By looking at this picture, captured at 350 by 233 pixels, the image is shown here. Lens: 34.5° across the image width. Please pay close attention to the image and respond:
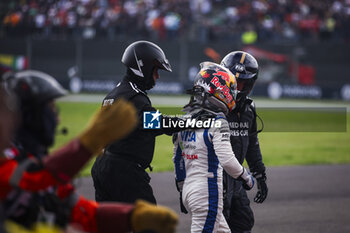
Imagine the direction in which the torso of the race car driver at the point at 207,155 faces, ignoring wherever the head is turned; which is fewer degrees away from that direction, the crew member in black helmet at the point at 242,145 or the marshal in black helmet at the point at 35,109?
the crew member in black helmet

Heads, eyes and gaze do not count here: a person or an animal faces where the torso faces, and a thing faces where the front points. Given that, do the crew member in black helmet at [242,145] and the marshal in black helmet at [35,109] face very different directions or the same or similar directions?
very different directions

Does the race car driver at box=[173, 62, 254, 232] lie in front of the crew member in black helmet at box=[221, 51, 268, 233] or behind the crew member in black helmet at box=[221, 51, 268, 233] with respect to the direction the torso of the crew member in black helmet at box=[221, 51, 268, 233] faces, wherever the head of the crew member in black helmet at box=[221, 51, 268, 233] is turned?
in front

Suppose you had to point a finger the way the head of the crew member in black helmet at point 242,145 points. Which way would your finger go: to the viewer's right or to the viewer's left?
to the viewer's left

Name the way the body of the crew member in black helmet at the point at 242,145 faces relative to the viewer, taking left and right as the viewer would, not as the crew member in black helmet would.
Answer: facing the viewer and to the left of the viewer

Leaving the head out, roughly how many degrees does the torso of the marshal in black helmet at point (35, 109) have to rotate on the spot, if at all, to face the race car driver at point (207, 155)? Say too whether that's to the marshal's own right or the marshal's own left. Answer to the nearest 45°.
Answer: approximately 45° to the marshal's own left

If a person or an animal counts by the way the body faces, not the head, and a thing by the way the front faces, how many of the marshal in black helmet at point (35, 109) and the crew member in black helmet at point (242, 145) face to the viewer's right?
1

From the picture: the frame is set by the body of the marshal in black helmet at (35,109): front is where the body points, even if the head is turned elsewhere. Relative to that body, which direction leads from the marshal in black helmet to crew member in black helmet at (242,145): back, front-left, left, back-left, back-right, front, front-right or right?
front-left

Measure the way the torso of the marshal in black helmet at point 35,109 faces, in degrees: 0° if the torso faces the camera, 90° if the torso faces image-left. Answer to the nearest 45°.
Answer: approximately 270°

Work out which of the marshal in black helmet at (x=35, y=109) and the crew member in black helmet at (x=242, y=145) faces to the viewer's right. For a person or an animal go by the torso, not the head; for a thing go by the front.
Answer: the marshal in black helmet

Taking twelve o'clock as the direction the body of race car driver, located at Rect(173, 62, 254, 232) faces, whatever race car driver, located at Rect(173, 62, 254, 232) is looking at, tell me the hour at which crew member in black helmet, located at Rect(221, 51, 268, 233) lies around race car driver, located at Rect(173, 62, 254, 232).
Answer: crew member in black helmet, located at Rect(221, 51, 268, 233) is roughly at 11 o'clock from race car driver, located at Rect(173, 62, 254, 232).
